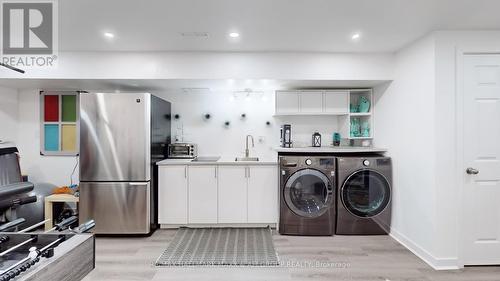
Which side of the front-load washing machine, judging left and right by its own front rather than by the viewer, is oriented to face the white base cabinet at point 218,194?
right

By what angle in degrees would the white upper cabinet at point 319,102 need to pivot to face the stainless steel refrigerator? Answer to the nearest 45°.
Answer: approximately 45° to its right

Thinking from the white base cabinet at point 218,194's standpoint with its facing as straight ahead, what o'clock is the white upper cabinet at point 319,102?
The white upper cabinet is roughly at 9 o'clock from the white base cabinet.

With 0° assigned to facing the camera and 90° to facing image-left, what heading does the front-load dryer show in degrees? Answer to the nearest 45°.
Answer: approximately 0°

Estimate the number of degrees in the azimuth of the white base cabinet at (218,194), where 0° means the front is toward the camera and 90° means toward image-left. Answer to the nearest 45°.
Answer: approximately 0°

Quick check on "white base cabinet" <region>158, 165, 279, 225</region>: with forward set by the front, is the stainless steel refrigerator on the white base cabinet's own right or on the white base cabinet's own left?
on the white base cabinet's own right

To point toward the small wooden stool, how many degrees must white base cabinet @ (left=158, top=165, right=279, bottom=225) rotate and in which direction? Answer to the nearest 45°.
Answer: approximately 90° to its right
